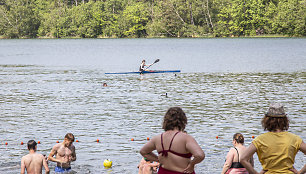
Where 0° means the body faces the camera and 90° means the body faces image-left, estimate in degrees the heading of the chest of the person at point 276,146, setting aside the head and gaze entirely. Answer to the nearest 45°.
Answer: approximately 180°

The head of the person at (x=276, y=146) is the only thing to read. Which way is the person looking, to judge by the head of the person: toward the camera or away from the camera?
away from the camera

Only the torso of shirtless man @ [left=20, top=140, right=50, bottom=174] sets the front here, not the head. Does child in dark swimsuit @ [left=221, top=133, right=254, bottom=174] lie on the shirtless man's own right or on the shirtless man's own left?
on the shirtless man's own right

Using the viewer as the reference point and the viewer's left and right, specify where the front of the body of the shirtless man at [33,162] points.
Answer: facing away from the viewer

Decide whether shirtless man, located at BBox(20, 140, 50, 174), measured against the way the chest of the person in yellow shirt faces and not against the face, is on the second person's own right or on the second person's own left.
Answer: on the second person's own left

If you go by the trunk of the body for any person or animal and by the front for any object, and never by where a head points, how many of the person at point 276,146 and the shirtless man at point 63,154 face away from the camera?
1

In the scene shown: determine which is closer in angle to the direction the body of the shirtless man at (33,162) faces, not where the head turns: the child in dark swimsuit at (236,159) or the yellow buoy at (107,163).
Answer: the yellow buoy

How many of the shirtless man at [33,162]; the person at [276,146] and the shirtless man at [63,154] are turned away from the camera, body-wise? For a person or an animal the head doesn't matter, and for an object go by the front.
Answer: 2

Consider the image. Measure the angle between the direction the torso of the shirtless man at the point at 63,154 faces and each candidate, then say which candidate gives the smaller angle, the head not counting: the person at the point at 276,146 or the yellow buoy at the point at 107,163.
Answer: the person

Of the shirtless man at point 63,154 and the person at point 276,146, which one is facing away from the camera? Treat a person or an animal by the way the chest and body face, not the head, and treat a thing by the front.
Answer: the person
